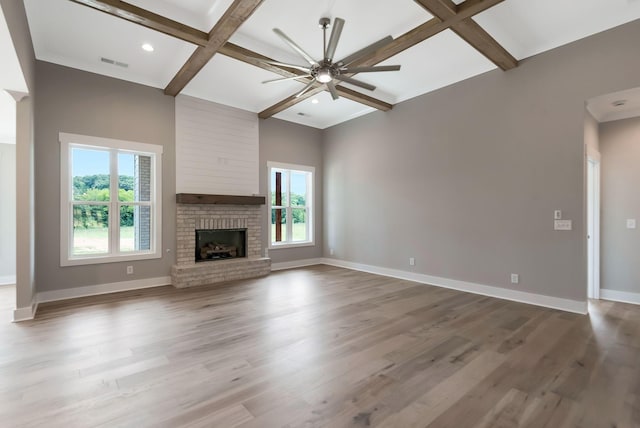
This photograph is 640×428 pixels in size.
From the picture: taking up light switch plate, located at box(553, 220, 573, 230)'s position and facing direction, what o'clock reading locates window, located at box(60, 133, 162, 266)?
The window is roughly at 2 o'clock from the light switch plate.

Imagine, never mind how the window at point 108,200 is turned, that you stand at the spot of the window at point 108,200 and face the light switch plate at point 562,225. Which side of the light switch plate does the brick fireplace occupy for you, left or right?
left

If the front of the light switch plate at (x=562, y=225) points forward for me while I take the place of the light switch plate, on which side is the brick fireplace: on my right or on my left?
on my right

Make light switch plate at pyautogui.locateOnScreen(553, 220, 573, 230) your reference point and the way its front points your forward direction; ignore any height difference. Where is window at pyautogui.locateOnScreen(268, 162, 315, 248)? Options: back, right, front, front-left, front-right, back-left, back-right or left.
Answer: right
